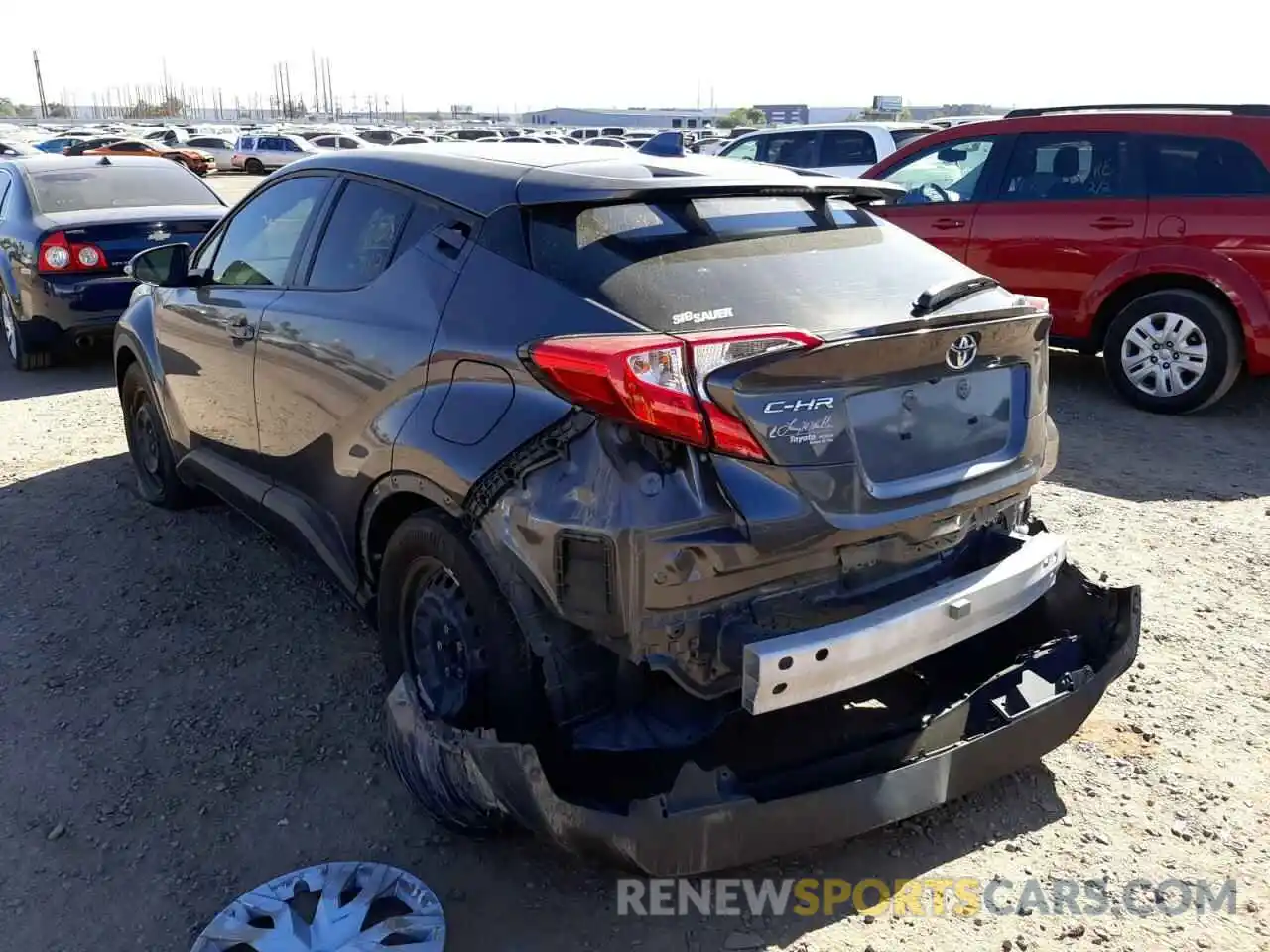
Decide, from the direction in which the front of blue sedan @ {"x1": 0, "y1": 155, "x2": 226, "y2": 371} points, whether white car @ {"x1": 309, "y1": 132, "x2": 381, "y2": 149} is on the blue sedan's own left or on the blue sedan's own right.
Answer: on the blue sedan's own right

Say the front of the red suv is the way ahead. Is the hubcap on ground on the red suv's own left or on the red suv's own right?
on the red suv's own left

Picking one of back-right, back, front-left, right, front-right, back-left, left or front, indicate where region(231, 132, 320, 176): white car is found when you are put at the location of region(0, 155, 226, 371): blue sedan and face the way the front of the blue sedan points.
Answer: front-right

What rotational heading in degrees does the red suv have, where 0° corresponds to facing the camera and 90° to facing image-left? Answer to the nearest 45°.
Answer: approximately 90°

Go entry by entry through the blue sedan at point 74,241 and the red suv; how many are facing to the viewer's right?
0

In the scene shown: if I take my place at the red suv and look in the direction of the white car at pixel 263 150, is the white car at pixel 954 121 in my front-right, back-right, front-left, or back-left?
front-right

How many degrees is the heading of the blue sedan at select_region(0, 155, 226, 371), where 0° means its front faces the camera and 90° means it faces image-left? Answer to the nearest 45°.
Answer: approximately 135°
